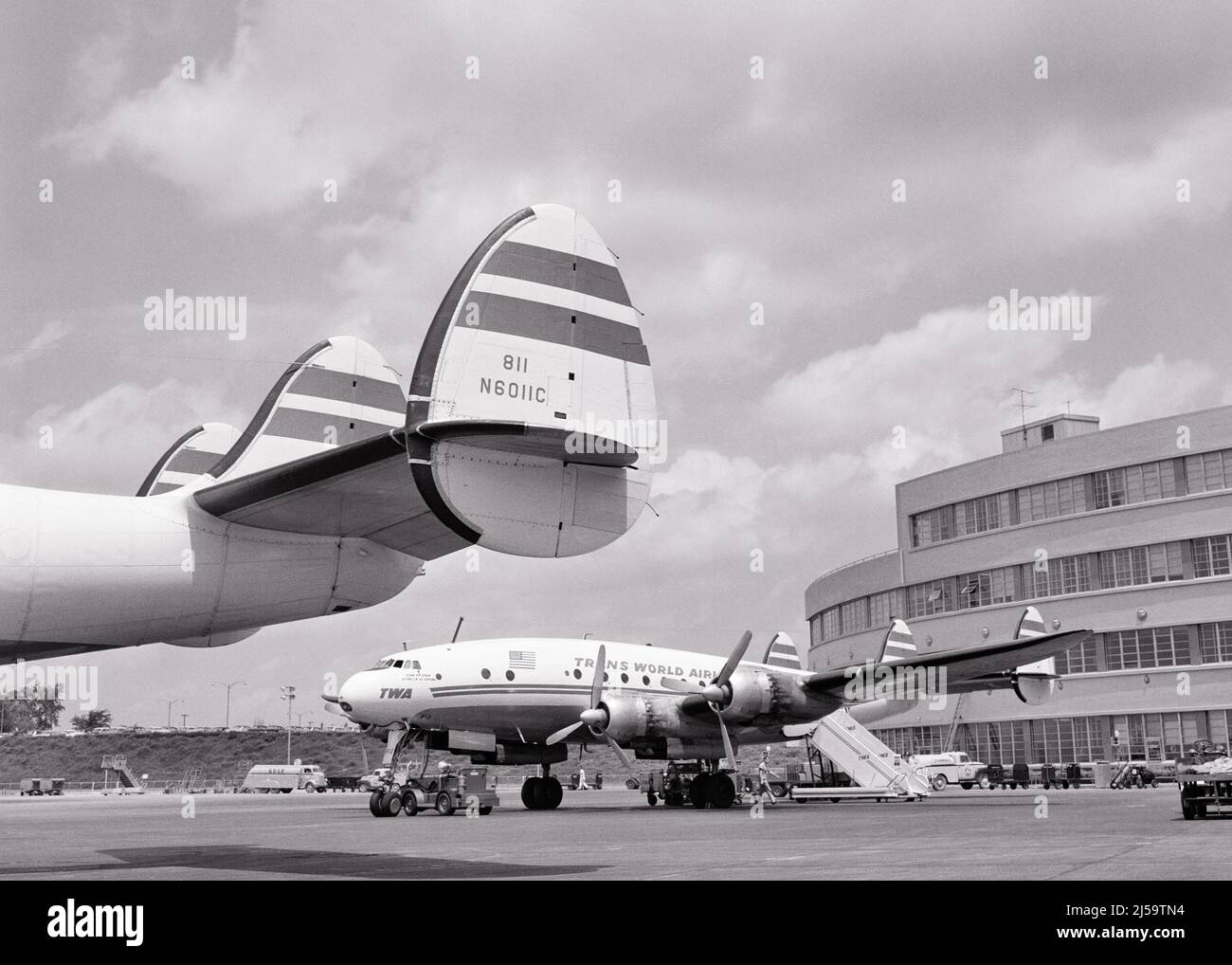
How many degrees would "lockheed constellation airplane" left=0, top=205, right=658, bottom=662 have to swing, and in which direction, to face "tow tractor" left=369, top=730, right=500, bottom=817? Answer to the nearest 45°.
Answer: approximately 135° to its right

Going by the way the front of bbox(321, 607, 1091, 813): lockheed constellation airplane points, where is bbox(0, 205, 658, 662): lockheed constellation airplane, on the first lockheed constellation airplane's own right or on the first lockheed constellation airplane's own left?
on the first lockheed constellation airplane's own left

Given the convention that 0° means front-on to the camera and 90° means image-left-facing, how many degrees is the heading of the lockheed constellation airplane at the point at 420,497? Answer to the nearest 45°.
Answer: approximately 45°

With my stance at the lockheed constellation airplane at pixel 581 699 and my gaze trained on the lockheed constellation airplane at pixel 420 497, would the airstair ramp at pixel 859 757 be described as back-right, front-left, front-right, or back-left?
back-left

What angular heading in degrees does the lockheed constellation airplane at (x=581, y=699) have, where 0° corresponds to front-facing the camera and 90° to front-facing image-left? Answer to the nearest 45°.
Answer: approximately 45°

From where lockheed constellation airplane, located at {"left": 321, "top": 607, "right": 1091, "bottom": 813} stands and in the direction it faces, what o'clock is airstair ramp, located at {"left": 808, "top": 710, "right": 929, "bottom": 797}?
The airstair ramp is roughly at 6 o'clock from the lockheed constellation airplane.

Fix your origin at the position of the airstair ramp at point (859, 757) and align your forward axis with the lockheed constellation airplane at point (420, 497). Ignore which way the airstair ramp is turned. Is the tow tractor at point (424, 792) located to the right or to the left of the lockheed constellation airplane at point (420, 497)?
right

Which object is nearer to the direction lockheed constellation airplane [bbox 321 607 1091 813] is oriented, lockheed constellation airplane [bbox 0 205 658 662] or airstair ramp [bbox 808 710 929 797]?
the lockheed constellation airplane

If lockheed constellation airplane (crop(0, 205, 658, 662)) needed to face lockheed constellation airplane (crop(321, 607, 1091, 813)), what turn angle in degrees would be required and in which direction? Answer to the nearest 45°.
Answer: approximately 135° to its right

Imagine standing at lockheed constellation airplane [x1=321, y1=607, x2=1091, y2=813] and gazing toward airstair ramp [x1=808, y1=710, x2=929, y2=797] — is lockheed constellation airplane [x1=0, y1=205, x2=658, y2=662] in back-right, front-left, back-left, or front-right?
back-right
